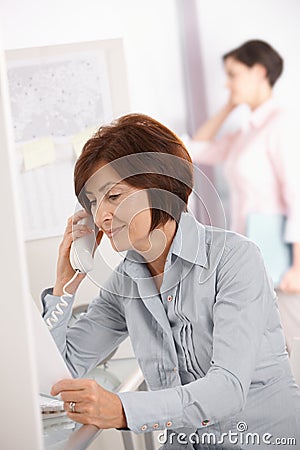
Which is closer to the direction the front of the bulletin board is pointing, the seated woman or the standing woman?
the seated woman

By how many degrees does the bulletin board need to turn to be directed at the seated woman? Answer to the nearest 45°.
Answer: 0° — it already faces them

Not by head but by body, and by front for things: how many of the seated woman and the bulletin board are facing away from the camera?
0

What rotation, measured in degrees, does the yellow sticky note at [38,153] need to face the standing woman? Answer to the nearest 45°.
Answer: approximately 135° to its left

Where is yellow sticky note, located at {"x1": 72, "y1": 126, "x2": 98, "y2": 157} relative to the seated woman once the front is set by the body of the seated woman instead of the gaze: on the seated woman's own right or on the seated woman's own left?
on the seated woman's own right

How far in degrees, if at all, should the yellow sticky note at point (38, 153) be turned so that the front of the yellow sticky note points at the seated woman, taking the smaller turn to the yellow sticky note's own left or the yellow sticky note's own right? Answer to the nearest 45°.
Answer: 0° — it already faces them

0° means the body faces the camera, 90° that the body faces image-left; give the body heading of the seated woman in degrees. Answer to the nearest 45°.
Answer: approximately 45°

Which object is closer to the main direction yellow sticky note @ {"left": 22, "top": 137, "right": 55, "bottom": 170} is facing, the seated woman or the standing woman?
the seated woman

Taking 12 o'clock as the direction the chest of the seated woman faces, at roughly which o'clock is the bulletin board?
The bulletin board is roughly at 4 o'clock from the seated woman.

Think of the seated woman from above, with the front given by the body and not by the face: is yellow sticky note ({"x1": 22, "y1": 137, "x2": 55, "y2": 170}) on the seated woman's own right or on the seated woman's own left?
on the seated woman's own right

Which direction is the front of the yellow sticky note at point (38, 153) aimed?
toward the camera

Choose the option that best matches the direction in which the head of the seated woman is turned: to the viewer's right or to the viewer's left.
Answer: to the viewer's left
